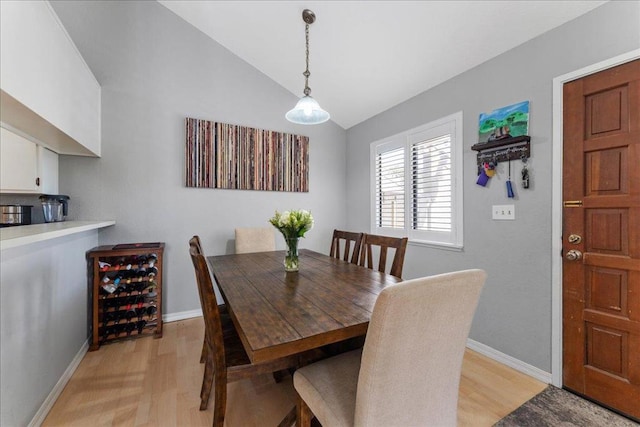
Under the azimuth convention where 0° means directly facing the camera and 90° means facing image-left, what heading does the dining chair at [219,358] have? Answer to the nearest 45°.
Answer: approximately 270°

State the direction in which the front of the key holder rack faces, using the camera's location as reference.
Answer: facing the viewer and to the left of the viewer

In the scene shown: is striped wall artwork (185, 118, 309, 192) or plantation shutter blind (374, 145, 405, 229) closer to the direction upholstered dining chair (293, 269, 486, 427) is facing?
the striped wall artwork

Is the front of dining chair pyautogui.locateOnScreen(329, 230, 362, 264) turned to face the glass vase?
yes

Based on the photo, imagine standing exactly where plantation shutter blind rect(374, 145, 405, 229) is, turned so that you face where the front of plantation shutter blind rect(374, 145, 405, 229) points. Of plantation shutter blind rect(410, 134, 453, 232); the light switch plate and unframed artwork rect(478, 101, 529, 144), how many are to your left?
3

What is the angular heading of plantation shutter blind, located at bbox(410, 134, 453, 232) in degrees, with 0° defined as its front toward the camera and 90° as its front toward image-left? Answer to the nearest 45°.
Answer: approximately 45°

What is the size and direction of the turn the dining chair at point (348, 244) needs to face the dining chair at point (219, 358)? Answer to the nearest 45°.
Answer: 0° — it already faces it

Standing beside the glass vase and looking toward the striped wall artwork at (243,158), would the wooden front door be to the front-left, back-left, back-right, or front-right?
back-right

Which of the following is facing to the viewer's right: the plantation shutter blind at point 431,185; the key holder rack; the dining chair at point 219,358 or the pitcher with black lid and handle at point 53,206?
the dining chair

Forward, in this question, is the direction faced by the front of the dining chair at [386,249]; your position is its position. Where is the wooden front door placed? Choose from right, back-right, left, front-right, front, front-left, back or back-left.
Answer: back-left

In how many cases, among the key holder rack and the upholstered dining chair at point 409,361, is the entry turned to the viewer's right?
0

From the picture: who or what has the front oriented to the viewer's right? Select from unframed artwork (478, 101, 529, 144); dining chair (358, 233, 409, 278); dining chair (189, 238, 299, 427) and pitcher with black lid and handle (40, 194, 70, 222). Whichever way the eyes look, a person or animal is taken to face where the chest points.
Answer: dining chair (189, 238, 299, 427)

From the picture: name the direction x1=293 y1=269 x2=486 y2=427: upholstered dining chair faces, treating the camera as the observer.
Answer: facing away from the viewer and to the left of the viewer

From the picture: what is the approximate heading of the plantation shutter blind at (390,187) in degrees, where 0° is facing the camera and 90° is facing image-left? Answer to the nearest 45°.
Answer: approximately 45°

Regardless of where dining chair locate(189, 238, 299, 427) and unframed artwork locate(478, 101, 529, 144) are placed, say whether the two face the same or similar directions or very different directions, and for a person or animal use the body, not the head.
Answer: very different directions
